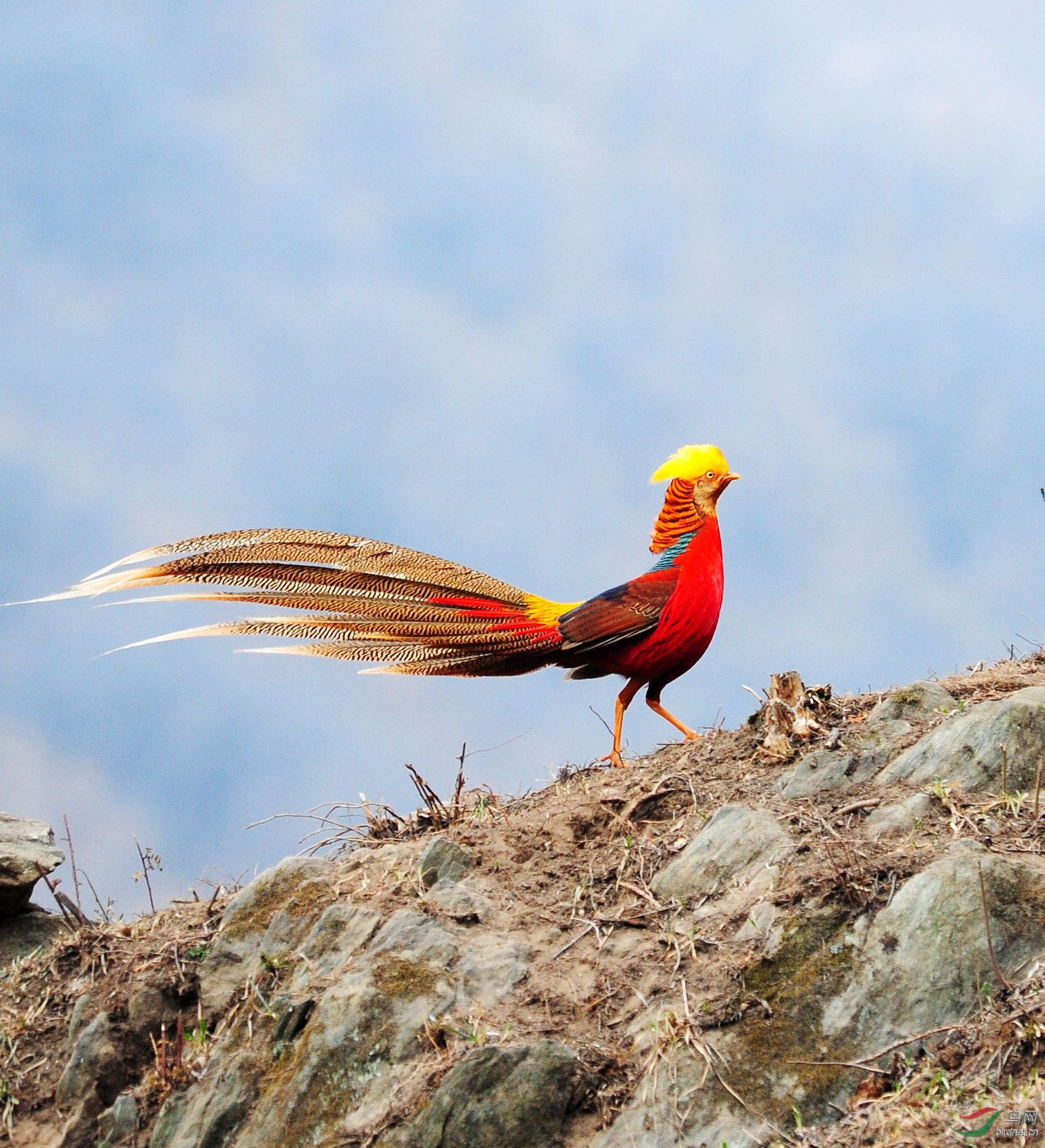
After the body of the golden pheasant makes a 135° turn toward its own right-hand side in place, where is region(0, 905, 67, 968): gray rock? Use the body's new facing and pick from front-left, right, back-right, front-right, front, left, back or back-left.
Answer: front-right

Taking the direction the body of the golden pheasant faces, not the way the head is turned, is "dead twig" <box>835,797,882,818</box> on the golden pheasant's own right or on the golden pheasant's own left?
on the golden pheasant's own right

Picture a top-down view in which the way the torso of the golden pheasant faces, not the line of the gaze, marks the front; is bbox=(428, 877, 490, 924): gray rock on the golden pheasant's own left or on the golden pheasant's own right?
on the golden pheasant's own right

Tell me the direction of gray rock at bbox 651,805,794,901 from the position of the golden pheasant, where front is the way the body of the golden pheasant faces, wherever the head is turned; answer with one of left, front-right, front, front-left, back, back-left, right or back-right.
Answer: right

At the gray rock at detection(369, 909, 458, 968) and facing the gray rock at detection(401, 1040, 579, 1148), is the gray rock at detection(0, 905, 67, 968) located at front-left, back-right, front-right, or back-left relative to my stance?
back-right

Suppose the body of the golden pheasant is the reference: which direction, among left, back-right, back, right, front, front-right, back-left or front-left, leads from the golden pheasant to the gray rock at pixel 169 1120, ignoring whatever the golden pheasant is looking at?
back-right

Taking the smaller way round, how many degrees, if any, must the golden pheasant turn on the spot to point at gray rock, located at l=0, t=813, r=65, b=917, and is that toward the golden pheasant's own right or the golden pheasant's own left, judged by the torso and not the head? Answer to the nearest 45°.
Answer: approximately 180°

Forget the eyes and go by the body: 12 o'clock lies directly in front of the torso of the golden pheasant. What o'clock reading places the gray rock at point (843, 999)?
The gray rock is roughly at 3 o'clock from the golden pheasant.

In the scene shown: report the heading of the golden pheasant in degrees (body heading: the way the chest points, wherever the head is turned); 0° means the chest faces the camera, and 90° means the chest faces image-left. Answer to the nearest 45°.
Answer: approximately 270°
